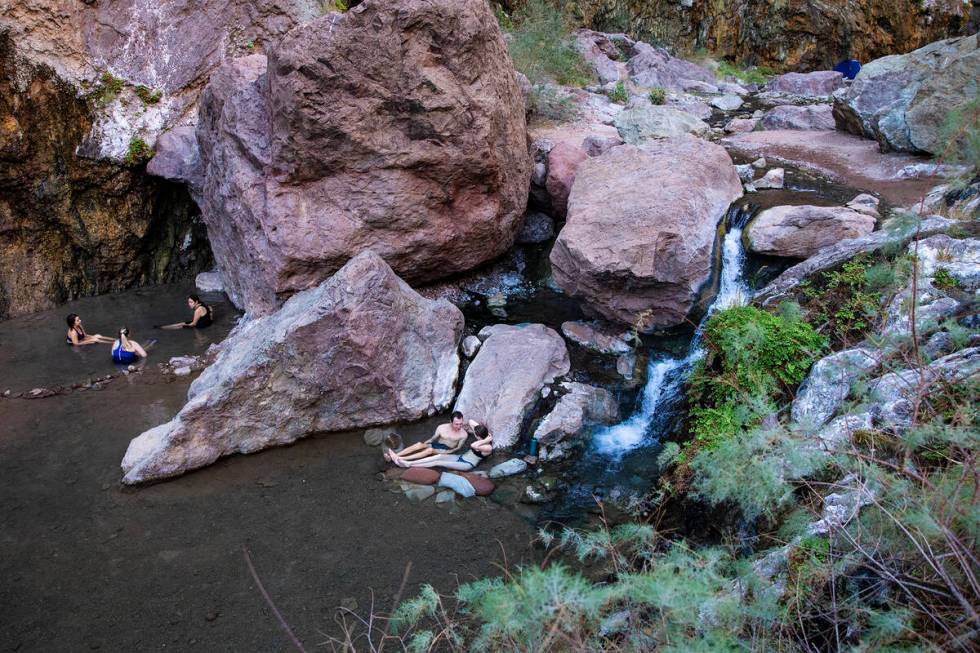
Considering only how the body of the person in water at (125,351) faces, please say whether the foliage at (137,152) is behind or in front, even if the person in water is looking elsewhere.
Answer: in front

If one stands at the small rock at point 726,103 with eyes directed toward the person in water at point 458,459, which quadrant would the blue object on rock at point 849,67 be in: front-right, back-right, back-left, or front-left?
back-left

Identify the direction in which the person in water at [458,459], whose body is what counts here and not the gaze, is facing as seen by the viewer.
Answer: to the viewer's left

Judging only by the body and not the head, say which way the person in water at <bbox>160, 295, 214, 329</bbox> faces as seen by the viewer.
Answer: to the viewer's left

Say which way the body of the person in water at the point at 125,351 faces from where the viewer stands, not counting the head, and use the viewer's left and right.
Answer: facing away from the viewer

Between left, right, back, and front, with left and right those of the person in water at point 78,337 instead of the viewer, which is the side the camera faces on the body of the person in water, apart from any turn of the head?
right

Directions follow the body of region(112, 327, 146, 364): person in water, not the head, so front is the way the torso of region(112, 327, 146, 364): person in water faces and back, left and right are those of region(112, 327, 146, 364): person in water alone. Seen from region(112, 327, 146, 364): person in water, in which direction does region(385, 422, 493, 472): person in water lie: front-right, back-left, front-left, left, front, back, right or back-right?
back-right

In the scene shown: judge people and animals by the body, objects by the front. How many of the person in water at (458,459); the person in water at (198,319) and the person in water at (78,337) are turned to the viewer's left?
2

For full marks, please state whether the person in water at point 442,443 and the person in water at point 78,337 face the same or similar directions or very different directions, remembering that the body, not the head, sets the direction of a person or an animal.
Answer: very different directions

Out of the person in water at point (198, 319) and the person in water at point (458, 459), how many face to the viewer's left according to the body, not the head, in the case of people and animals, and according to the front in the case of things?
2

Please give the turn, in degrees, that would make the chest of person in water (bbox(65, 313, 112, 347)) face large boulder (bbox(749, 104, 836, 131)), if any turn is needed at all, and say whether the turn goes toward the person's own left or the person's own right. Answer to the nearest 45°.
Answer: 0° — they already face it
